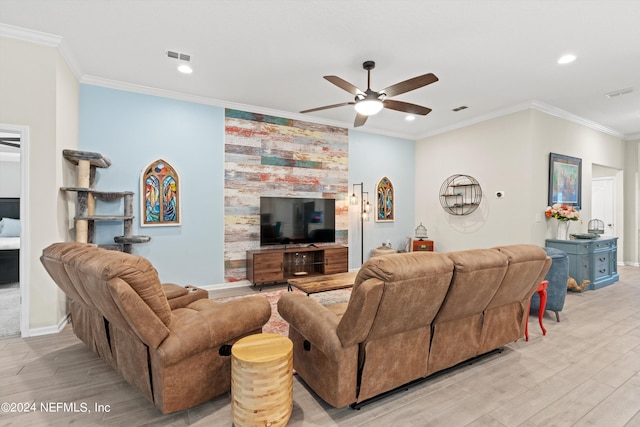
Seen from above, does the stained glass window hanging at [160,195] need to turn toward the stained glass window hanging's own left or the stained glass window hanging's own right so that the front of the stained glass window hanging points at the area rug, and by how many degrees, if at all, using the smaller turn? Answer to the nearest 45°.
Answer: approximately 45° to the stained glass window hanging's own left

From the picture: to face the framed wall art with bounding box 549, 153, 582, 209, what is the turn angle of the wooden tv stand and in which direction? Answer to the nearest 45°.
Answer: approximately 45° to its left

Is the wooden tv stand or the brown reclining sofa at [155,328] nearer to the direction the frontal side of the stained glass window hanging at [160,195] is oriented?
the brown reclining sofa

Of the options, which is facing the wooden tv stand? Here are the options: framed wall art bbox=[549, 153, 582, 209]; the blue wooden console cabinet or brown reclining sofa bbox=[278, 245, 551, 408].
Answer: the brown reclining sofa

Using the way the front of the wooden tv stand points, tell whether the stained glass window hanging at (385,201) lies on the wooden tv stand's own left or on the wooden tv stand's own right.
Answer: on the wooden tv stand's own left

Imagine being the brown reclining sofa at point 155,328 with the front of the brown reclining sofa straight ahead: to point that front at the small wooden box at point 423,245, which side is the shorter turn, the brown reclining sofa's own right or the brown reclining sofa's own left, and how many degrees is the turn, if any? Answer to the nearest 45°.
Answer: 0° — it already faces it
